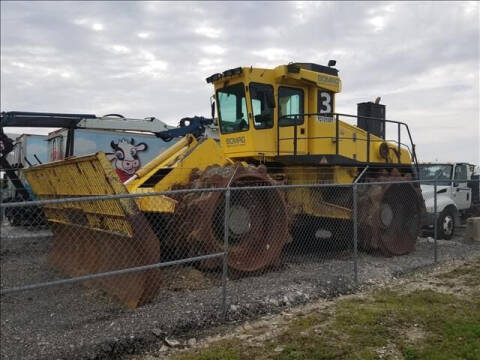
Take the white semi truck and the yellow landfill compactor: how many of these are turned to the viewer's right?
0

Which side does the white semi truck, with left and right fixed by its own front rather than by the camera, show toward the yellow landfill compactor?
front

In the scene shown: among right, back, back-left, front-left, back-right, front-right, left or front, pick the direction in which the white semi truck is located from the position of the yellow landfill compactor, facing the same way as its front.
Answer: back

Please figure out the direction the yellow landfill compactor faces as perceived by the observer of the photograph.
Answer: facing the viewer and to the left of the viewer
